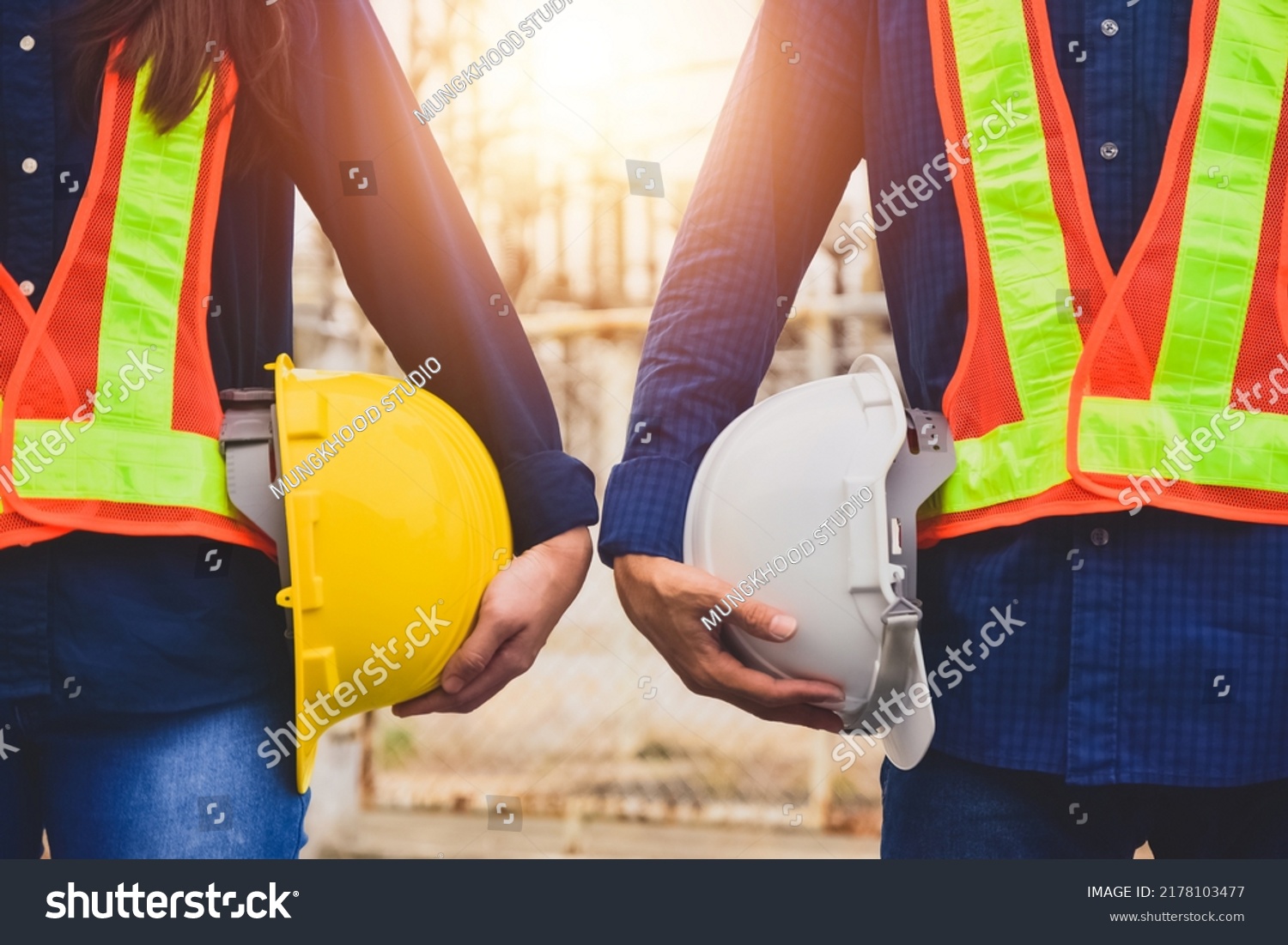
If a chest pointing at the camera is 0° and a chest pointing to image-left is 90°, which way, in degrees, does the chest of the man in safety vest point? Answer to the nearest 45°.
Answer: approximately 0°

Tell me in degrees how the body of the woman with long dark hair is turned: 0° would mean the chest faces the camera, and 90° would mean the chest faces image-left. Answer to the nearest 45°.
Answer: approximately 0°

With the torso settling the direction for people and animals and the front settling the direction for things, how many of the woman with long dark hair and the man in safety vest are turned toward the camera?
2

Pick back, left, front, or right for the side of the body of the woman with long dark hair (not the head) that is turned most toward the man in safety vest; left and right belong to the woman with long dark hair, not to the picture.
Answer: left

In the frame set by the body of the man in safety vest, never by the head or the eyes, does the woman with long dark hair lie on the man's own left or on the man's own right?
on the man's own right
